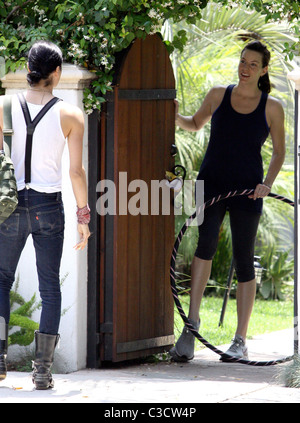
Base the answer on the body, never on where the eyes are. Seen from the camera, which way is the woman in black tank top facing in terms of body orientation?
toward the camera

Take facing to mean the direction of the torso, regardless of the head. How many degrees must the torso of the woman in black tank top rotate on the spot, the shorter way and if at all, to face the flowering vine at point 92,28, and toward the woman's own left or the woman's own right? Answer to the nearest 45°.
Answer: approximately 45° to the woman's own right

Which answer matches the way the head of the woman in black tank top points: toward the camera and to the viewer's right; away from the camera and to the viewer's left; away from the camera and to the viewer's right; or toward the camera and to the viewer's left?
toward the camera and to the viewer's left

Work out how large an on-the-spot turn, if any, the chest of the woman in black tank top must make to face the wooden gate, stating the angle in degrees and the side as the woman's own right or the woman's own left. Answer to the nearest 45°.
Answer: approximately 45° to the woman's own right

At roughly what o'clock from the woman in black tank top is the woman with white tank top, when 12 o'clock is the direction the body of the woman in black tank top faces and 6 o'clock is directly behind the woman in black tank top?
The woman with white tank top is roughly at 1 o'clock from the woman in black tank top.

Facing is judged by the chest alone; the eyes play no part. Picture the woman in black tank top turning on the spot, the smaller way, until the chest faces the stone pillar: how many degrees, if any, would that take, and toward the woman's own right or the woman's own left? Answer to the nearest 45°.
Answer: approximately 45° to the woman's own right
